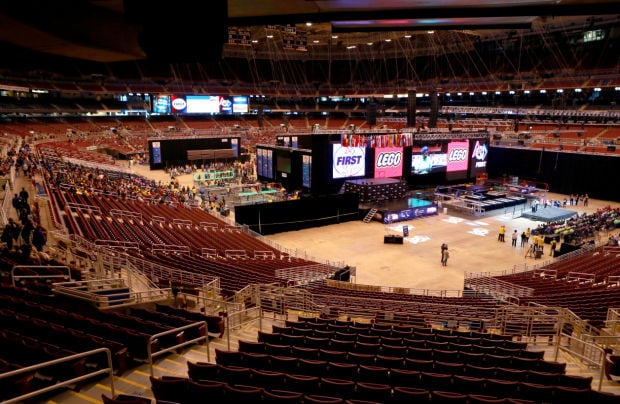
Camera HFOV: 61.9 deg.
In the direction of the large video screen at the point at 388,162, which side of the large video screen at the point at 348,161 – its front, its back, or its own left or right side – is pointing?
left

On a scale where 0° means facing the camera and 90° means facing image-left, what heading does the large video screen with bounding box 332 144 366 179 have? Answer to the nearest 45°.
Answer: approximately 315°

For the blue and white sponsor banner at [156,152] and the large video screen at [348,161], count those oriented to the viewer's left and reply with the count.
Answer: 0

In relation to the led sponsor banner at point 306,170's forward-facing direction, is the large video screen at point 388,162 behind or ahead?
behind

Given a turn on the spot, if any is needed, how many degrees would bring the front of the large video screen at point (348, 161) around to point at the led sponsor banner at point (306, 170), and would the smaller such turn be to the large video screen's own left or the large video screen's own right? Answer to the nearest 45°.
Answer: approximately 135° to the large video screen's own right

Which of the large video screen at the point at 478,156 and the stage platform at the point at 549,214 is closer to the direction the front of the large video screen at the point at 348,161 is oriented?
the stage platform

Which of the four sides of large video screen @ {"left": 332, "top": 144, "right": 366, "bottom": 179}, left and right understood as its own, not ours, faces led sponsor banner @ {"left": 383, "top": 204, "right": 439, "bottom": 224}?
front

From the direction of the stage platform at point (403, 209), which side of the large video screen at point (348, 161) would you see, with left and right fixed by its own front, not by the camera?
front

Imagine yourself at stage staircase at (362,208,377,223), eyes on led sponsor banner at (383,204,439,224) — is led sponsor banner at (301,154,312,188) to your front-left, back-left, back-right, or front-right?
back-left

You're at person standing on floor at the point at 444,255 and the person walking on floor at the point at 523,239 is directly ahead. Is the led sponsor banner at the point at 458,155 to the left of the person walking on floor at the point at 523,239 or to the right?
left

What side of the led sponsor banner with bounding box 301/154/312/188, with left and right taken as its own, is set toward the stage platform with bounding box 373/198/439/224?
left
